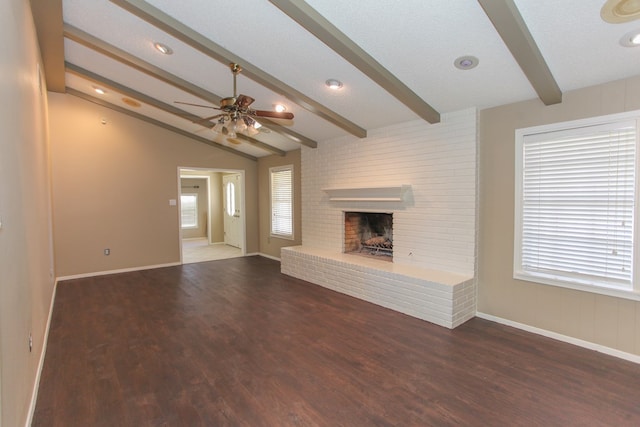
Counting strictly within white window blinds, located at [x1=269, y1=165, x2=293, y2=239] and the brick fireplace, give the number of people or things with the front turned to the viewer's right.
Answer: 0

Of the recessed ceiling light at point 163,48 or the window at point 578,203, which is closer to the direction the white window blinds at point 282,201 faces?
the recessed ceiling light

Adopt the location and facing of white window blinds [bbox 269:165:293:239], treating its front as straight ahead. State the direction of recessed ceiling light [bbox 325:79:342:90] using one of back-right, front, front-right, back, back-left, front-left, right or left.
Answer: front-left

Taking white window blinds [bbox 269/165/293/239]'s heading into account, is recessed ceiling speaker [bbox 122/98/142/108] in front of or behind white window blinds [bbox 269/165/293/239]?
in front

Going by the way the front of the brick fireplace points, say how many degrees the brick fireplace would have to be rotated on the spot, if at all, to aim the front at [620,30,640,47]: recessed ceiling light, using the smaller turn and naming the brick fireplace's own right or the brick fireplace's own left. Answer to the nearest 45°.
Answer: approximately 90° to the brick fireplace's own left

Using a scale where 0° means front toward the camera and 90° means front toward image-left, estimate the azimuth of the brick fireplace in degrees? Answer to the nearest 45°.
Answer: approximately 45°

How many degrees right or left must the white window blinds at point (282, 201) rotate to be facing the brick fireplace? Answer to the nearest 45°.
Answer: approximately 90° to its left

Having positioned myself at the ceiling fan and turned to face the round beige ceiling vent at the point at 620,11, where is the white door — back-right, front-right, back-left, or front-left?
back-left

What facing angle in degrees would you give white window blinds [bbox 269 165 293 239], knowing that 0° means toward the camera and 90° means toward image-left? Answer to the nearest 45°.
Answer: approximately 45°

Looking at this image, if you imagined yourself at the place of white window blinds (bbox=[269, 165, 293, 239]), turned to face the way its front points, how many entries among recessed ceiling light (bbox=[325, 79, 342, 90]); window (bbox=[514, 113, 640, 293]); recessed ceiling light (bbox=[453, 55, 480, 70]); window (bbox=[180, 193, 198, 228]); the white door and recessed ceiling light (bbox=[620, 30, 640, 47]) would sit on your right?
2

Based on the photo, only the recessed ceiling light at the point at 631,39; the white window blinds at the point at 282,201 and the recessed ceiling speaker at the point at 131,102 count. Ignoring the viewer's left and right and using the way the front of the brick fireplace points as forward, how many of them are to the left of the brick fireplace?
1

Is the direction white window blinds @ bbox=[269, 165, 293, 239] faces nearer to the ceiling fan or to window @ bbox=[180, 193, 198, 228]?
the ceiling fan

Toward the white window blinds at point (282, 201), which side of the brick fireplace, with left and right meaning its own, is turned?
right

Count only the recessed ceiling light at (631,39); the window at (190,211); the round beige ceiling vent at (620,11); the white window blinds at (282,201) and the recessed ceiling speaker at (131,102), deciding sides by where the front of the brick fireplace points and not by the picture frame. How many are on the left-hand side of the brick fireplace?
2
